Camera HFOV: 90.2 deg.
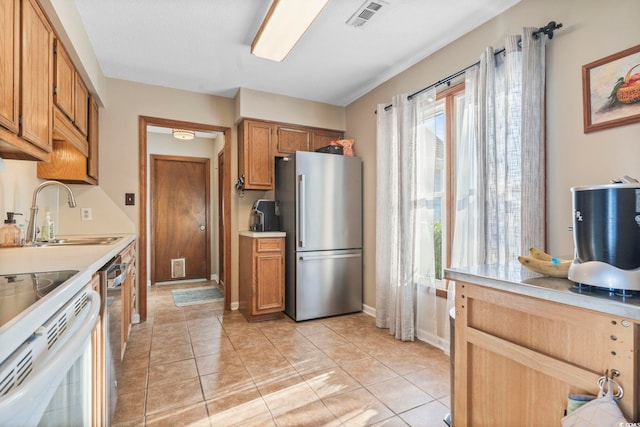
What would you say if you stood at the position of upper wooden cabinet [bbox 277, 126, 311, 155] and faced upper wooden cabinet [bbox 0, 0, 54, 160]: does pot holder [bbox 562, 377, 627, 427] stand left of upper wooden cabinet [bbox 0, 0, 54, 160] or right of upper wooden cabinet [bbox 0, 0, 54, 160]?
left

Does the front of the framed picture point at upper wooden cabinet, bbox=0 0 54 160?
yes

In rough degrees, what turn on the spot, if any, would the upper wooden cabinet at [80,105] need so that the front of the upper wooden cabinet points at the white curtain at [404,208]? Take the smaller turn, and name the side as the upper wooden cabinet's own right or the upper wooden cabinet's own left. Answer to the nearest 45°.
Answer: approximately 45° to the upper wooden cabinet's own right

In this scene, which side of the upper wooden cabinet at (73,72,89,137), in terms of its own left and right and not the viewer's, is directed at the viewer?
right

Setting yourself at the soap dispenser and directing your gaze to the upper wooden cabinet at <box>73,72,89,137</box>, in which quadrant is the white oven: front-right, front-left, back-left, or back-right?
back-right

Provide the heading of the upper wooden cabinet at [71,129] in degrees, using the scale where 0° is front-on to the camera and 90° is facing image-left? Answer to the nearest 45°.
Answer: approximately 270°

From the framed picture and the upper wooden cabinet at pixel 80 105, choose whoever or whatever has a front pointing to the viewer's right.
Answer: the upper wooden cabinet

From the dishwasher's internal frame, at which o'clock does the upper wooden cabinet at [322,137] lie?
The upper wooden cabinet is roughly at 11 o'clock from the dishwasher.

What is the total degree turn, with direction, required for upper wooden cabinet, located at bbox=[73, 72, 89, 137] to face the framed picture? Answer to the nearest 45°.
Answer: approximately 45° to its right

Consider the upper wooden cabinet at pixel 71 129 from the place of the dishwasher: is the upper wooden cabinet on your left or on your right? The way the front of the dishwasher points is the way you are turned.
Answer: on your left
